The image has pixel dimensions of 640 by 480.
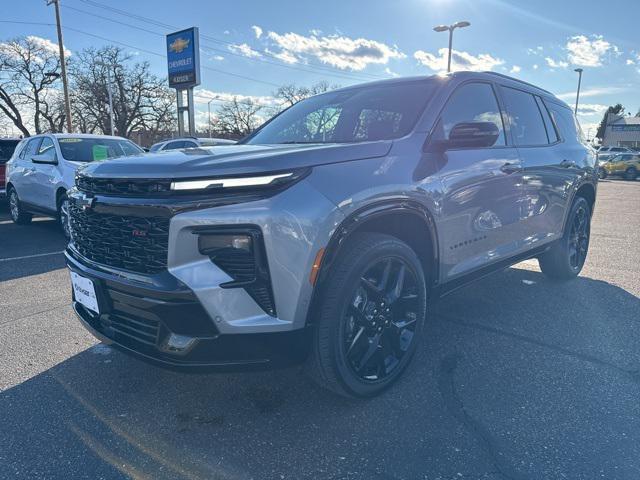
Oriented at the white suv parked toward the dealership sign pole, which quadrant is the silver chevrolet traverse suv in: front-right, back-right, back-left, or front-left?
back-right

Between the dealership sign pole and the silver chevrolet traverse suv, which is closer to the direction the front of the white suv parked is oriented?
the silver chevrolet traverse suv

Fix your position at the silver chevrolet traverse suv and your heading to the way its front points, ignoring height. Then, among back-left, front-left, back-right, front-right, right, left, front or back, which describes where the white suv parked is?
right

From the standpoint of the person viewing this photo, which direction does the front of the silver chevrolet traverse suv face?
facing the viewer and to the left of the viewer

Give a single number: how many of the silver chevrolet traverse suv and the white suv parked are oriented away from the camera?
0

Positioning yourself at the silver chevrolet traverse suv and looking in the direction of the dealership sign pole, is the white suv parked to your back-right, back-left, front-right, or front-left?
front-left

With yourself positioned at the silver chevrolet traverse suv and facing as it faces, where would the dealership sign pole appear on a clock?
The dealership sign pole is roughly at 4 o'clock from the silver chevrolet traverse suv.

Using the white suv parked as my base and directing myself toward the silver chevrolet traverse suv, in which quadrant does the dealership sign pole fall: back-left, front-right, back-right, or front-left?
back-left
